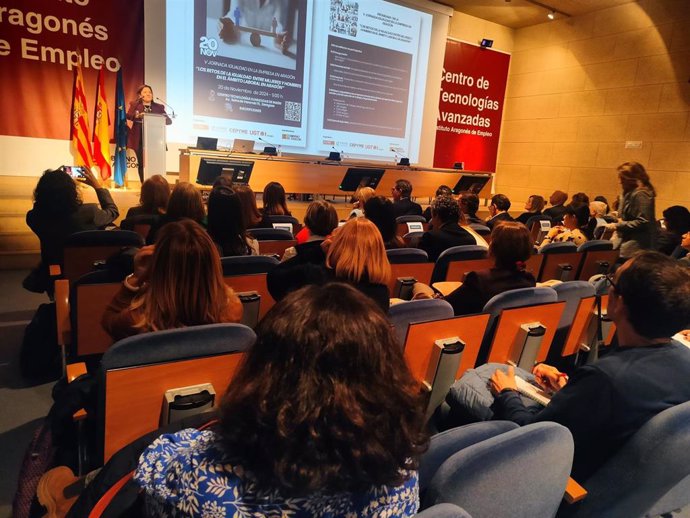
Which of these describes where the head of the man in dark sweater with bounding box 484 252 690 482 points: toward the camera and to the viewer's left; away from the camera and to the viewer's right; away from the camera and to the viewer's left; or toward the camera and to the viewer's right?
away from the camera and to the viewer's left

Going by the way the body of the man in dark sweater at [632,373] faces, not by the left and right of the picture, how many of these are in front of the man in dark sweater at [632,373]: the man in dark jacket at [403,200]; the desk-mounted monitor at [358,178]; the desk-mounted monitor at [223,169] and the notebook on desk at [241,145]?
4

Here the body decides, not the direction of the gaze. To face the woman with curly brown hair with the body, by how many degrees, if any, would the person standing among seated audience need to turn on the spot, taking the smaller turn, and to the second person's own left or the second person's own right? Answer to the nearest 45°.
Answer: approximately 90° to the second person's own left

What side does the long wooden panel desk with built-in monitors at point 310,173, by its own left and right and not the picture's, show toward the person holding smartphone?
front

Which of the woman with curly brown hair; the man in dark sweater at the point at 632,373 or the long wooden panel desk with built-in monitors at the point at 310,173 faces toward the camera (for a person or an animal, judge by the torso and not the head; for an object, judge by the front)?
the long wooden panel desk with built-in monitors

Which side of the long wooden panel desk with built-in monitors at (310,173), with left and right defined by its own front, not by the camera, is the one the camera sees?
front

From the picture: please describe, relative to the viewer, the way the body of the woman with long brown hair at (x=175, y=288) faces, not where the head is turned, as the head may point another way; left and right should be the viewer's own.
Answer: facing away from the viewer

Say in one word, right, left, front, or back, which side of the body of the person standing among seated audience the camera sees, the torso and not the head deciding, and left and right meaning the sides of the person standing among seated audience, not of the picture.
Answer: left

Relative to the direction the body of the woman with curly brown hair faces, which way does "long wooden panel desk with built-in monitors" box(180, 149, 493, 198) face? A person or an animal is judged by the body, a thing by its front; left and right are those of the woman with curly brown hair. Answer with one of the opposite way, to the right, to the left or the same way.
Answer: the opposite way

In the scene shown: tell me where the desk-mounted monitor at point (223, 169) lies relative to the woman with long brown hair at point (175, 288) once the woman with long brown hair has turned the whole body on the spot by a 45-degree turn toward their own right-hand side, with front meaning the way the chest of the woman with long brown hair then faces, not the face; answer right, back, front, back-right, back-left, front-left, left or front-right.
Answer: front-left

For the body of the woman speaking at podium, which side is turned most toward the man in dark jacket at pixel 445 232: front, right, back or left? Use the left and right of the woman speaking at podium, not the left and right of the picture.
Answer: front

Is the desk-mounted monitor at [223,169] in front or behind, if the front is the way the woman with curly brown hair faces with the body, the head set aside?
in front

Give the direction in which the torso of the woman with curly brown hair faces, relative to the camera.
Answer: away from the camera

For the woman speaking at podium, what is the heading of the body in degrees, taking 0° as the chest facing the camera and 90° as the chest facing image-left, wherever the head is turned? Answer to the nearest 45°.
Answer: approximately 315°

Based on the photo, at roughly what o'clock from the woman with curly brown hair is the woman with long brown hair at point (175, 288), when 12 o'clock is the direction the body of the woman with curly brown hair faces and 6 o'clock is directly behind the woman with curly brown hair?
The woman with long brown hair is roughly at 11 o'clock from the woman with curly brown hair.
